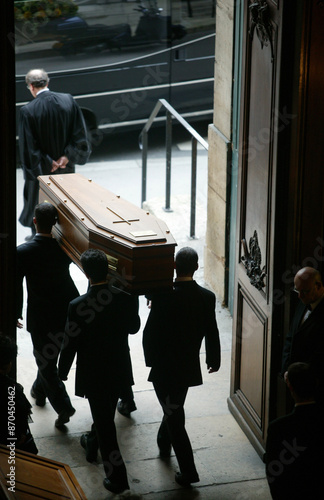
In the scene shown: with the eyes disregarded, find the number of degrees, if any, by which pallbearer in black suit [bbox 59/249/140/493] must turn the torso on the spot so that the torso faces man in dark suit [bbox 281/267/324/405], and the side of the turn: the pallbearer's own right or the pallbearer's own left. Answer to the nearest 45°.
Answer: approximately 90° to the pallbearer's own right

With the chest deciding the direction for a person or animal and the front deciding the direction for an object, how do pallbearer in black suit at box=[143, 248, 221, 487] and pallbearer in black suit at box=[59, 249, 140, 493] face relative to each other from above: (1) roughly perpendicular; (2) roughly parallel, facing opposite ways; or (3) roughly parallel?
roughly parallel

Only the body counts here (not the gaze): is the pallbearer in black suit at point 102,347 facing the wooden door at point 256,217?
no

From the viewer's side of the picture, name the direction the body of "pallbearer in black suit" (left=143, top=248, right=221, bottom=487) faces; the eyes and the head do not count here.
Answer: away from the camera

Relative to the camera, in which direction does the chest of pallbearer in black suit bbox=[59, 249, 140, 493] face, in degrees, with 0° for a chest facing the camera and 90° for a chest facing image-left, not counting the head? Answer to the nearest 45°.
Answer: approximately 180°

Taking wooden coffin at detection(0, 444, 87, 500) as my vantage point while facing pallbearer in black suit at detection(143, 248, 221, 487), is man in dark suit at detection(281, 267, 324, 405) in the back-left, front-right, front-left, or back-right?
front-right

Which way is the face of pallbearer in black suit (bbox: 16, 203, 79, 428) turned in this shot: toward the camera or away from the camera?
away from the camera

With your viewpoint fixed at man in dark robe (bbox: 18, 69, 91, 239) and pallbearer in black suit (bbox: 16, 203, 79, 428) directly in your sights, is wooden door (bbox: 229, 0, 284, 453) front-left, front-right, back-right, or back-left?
front-left

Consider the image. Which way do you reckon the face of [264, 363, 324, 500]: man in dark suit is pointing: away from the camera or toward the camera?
away from the camera

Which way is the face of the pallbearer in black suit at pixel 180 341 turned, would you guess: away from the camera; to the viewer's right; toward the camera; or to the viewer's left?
away from the camera

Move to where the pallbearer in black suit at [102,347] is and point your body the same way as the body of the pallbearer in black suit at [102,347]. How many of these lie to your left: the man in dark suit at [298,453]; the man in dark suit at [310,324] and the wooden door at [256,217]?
0

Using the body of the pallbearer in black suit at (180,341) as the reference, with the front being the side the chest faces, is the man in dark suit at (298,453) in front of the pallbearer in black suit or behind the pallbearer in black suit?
behind

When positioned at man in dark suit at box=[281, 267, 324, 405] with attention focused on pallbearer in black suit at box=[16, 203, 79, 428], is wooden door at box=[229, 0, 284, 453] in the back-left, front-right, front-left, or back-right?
front-right

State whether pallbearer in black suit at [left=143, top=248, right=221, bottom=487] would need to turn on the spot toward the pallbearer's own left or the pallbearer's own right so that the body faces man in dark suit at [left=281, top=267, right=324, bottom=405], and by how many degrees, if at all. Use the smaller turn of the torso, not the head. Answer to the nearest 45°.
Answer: approximately 135° to the pallbearer's own right

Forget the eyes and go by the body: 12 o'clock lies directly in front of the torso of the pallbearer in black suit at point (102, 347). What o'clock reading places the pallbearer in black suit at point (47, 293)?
the pallbearer in black suit at point (47, 293) is roughly at 11 o'clock from the pallbearer in black suit at point (102, 347).

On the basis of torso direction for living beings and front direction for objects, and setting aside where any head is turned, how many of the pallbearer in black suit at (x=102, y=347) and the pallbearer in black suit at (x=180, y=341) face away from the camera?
2
